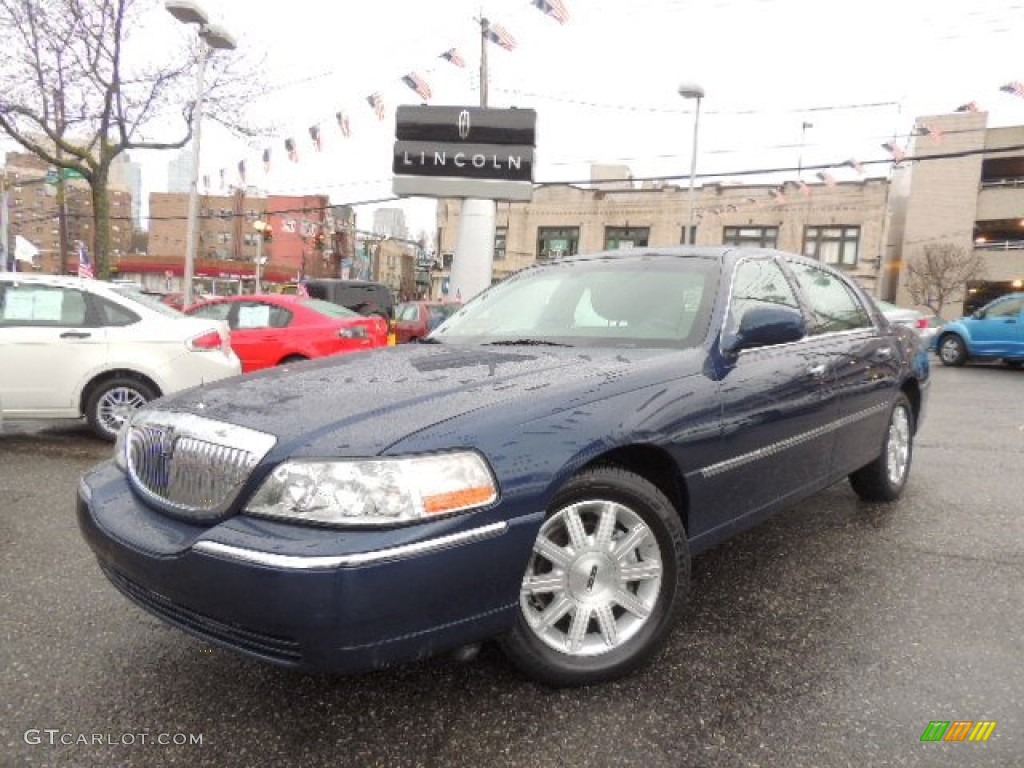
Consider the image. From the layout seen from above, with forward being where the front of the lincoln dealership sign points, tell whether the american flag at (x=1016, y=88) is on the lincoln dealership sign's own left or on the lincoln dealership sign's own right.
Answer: on the lincoln dealership sign's own left

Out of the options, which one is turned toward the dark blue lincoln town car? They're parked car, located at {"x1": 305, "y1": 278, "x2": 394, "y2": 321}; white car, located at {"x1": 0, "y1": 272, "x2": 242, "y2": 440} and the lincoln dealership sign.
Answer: the lincoln dealership sign

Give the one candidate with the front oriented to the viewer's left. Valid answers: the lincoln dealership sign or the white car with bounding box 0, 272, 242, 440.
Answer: the white car

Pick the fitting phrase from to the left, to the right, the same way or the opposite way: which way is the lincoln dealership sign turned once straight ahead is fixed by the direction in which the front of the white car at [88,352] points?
to the left

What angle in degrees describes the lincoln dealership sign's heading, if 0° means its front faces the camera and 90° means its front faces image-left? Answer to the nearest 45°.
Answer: approximately 0°

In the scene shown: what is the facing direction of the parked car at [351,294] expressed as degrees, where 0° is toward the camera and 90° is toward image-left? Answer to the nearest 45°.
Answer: approximately 135°

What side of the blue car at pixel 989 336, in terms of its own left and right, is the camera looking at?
left

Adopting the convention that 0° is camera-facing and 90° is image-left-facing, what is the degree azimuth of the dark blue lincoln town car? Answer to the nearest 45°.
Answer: approximately 45°

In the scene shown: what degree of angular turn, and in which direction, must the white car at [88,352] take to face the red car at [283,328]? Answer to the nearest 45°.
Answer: approximately 135° to its right

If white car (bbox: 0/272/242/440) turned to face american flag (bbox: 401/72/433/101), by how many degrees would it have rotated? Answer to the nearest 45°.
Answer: approximately 135° to its right

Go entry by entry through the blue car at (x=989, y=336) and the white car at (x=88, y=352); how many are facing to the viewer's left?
2

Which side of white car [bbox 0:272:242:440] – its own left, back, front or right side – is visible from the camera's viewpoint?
left
